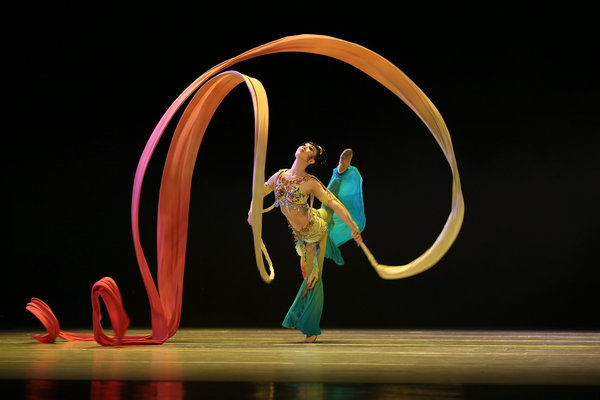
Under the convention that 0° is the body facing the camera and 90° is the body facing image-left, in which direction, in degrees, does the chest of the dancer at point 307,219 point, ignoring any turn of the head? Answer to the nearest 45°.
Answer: approximately 45°
